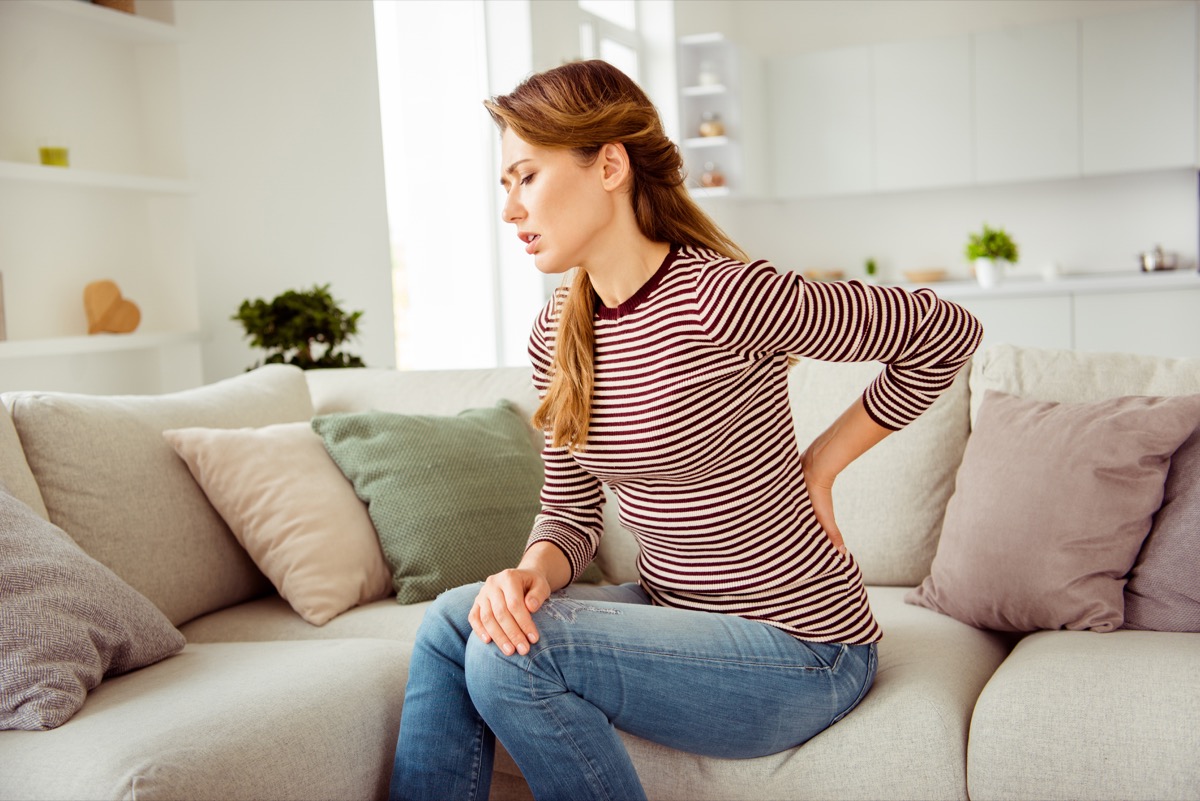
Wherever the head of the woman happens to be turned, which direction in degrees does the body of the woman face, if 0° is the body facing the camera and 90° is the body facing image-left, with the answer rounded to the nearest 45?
approximately 45°

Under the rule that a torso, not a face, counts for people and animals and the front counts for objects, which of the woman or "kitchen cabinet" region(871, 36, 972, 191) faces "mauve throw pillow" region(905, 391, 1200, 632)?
the kitchen cabinet

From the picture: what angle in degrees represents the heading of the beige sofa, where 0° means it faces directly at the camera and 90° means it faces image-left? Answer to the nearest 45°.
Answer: approximately 0°

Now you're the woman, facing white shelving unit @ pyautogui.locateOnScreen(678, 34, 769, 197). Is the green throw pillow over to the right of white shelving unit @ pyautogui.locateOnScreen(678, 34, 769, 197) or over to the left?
left

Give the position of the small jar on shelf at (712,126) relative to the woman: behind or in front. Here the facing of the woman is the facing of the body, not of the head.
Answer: behind

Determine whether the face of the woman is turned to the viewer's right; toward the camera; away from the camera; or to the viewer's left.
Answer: to the viewer's left

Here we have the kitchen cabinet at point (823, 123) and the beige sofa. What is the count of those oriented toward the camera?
2

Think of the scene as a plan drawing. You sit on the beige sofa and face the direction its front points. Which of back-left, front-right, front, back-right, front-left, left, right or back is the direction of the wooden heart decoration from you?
back-right
